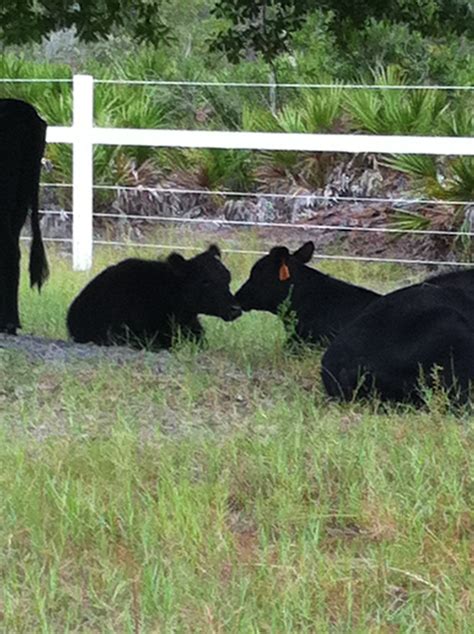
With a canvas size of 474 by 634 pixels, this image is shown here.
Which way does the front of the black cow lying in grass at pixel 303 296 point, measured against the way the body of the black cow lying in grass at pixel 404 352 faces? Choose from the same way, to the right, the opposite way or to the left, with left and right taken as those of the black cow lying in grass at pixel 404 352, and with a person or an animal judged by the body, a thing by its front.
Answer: the opposite way

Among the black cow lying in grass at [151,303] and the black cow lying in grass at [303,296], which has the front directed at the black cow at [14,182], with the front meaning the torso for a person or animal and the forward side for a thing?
the black cow lying in grass at [303,296]

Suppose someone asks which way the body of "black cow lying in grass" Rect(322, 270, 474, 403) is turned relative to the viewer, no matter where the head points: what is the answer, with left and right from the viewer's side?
facing to the right of the viewer

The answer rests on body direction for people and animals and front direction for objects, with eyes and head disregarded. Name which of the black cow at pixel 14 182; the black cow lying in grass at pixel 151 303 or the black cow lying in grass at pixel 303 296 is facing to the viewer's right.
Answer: the black cow lying in grass at pixel 151 303

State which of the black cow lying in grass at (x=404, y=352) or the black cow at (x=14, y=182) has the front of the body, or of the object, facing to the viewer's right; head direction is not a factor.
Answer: the black cow lying in grass

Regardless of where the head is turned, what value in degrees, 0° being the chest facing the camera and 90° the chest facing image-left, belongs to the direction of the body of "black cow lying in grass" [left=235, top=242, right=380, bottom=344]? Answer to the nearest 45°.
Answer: approximately 90°

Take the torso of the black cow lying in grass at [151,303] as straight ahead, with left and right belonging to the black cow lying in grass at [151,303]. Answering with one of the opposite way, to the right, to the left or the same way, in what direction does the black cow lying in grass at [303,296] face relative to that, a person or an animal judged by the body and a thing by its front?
the opposite way

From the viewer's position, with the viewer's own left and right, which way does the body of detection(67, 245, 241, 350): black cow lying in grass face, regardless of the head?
facing to the right of the viewer

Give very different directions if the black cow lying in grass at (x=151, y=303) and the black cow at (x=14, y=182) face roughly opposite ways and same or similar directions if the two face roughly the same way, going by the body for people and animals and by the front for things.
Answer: very different directions

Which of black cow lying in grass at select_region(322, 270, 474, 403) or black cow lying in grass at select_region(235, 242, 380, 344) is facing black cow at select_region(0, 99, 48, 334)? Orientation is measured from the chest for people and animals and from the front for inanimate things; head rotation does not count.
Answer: black cow lying in grass at select_region(235, 242, 380, 344)
